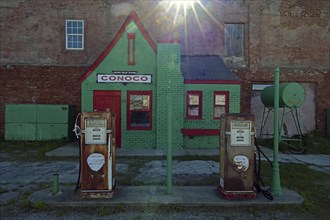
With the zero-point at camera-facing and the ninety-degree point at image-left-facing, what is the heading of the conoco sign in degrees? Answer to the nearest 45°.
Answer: approximately 0°

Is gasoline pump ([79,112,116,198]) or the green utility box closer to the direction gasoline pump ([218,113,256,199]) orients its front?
the gasoline pump

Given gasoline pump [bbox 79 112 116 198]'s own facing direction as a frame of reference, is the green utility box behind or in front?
behind

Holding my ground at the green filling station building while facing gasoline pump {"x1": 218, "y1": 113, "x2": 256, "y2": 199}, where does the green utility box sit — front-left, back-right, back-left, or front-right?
back-right

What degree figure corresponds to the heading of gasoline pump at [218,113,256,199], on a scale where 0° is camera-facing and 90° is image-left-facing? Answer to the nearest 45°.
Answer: approximately 0°

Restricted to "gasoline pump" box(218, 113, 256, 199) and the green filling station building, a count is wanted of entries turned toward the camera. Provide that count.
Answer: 2

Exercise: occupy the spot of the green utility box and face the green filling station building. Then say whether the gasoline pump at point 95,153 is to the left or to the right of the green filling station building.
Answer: right
